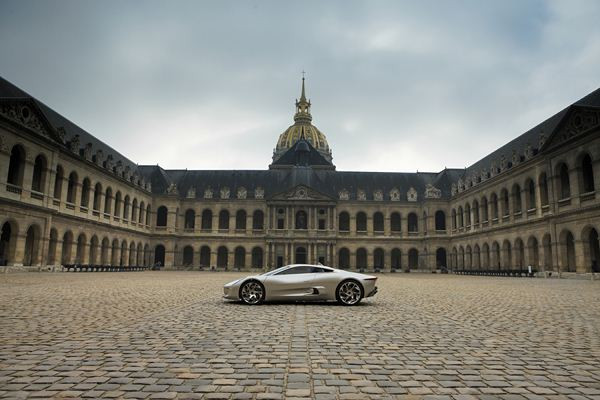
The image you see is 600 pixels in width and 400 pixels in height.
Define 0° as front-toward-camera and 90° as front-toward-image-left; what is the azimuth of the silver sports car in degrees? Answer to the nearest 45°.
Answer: approximately 90°
